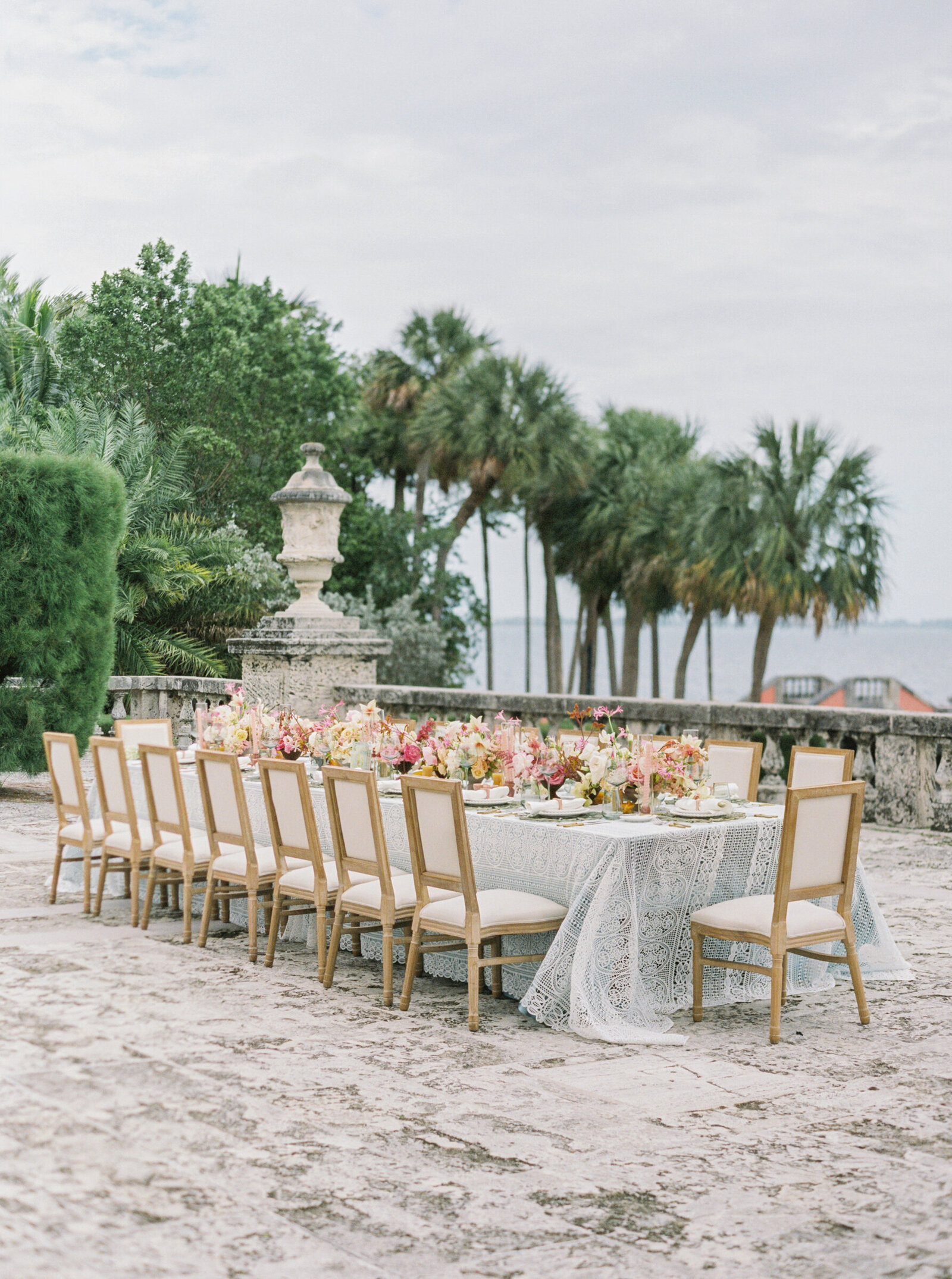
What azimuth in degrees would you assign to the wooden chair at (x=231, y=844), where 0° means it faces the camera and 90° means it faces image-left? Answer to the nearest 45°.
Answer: approximately 225°

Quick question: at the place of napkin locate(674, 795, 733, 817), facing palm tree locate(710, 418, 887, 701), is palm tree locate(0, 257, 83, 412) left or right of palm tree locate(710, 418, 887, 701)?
left

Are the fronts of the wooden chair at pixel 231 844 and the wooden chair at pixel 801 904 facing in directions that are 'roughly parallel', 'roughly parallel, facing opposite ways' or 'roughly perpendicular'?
roughly perpendicular

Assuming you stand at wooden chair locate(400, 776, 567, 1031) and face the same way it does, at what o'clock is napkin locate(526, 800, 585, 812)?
The napkin is roughly at 12 o'clock from the wooden chair.

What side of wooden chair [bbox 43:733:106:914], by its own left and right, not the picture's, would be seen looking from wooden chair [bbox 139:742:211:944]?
right

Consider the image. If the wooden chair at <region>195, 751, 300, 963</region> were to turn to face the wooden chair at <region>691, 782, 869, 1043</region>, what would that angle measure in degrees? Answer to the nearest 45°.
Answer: approximately 90° to its right

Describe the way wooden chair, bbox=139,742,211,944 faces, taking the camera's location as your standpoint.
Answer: facing away from the viewer and to the right of the viewer

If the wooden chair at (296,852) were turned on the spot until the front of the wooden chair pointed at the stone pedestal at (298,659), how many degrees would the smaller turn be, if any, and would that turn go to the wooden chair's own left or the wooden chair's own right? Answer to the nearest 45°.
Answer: approximately 45° to the wooden chair's own left

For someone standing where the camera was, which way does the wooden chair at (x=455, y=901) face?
facing away from the viewer and to the right of the viewer

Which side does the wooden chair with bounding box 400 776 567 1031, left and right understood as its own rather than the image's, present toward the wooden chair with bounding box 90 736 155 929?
left

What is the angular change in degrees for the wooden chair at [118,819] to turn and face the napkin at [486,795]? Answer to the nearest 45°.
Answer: approximately 90° to its right

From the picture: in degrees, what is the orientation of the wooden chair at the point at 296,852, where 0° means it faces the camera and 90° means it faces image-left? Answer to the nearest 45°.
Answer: approximately 225°
